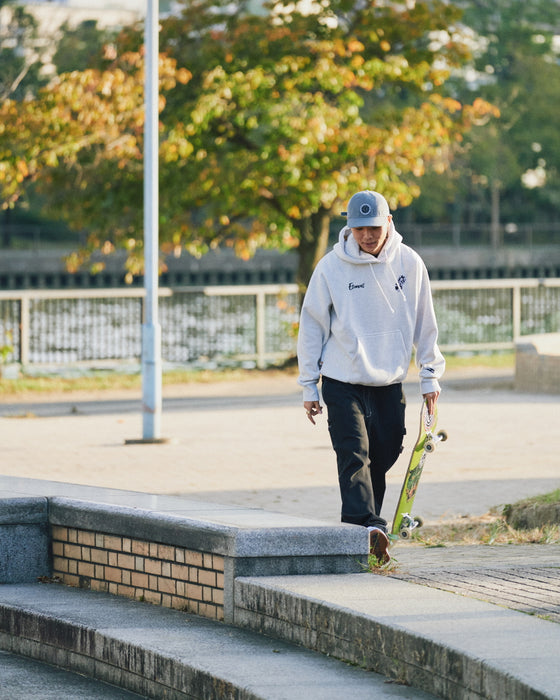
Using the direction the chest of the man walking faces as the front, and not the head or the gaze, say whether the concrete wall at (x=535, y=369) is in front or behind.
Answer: behind

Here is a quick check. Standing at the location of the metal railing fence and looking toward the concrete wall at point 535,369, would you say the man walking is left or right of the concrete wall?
right

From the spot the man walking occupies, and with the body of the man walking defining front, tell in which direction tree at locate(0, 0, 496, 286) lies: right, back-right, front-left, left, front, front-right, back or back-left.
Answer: back

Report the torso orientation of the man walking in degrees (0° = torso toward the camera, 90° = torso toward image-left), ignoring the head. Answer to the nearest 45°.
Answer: approximately 0°

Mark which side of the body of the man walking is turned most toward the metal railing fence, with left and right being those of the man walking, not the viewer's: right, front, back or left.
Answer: back
